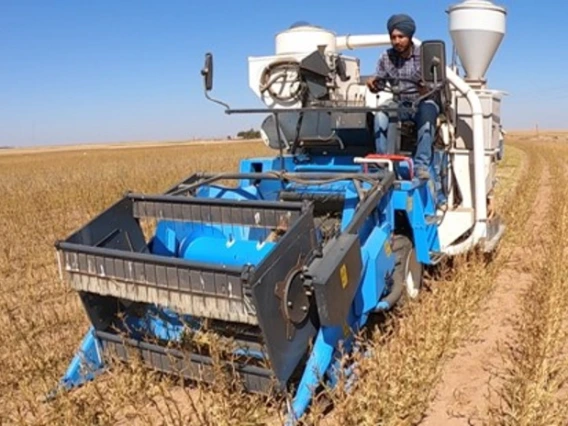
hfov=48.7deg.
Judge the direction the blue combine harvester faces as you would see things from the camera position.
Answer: facing the viewer and to the left of the viewer
